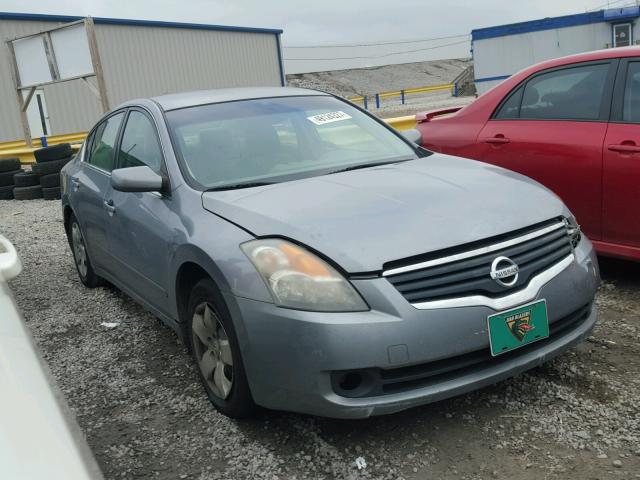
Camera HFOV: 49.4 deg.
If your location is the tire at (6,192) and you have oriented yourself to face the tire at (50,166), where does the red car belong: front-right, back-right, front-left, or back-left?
front-right

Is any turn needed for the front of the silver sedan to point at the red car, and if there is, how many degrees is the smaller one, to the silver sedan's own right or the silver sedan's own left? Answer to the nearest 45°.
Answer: approximately 90° to the silver sedan's own left

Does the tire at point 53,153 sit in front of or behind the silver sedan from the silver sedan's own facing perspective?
behind

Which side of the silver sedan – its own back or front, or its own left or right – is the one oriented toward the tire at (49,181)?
back

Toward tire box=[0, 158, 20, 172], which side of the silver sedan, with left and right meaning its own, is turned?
back

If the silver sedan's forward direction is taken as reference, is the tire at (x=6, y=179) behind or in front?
behind

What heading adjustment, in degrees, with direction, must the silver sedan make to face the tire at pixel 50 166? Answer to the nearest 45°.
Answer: approximately 180°

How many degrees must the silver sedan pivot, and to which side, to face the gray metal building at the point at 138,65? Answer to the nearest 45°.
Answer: approximately 135° to its left

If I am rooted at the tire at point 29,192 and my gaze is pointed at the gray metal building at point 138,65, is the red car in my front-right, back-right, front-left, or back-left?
back-right

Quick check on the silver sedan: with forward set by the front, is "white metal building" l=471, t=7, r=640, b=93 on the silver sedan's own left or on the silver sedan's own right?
on the silver sedan's own left

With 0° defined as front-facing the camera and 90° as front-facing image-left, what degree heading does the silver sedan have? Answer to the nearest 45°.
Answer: approximately 315°

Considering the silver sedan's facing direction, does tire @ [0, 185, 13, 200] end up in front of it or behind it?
behind

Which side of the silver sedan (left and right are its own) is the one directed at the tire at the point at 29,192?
back
